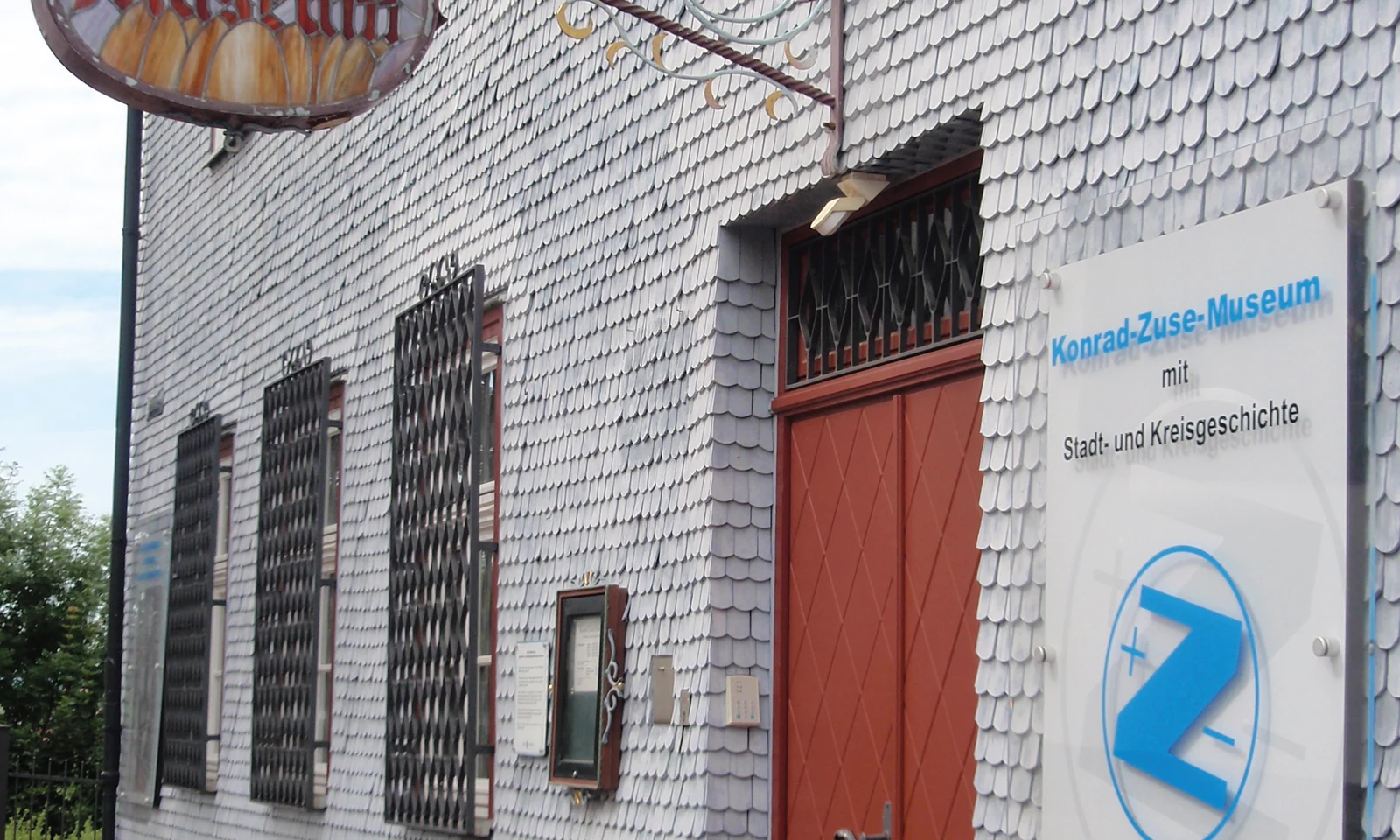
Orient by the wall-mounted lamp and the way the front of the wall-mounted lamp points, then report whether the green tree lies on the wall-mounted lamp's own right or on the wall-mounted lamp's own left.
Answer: on the wall-mounted lamp's own right

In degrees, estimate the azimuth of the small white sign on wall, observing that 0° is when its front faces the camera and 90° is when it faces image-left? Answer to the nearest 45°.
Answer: approximately 45°

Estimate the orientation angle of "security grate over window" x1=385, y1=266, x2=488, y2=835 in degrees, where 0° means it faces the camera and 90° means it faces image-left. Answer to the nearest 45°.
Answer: approximately 45°

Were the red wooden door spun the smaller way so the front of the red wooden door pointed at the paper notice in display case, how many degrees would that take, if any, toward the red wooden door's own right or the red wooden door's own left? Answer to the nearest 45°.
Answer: approximately 90° to the red wooden door's own right
